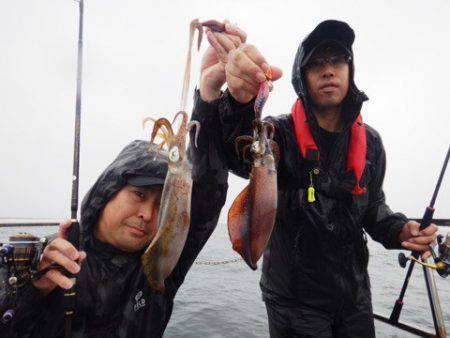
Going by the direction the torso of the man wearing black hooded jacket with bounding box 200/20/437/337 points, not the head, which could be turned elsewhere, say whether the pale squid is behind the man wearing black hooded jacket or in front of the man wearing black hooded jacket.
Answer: in front

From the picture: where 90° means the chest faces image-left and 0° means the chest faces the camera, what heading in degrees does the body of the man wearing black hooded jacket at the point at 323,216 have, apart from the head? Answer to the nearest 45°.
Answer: approximately 0°

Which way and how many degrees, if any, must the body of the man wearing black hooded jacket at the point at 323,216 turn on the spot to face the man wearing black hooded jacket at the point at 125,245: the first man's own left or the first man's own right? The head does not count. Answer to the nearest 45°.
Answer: approximately 45° to the first man's own right
